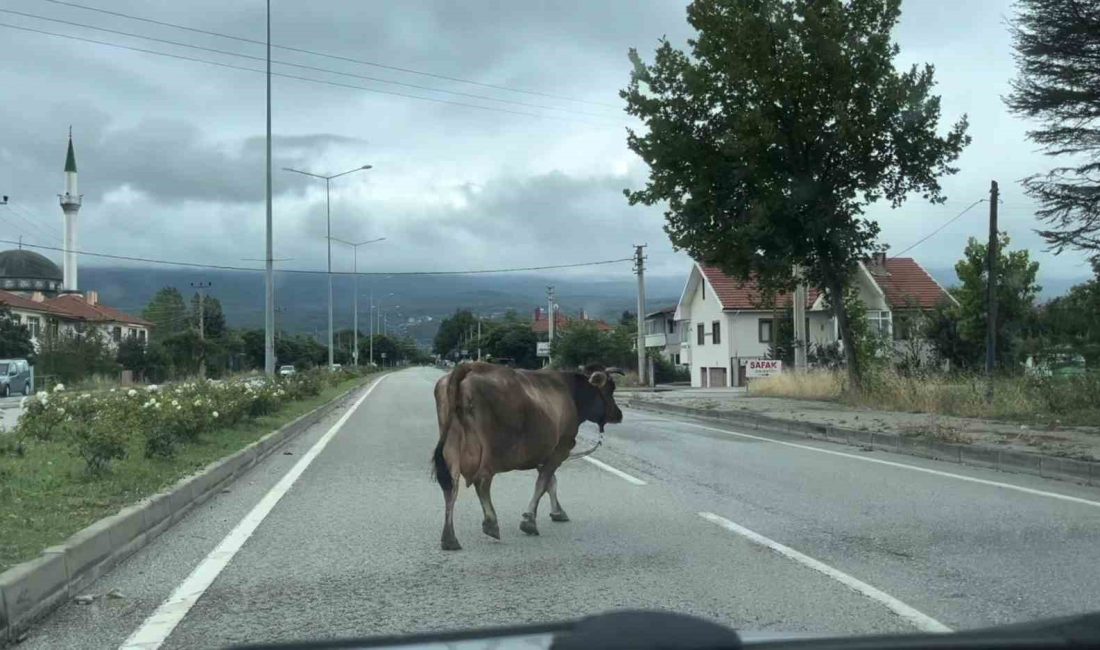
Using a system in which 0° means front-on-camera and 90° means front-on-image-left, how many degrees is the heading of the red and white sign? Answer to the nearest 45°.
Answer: approximately 0°

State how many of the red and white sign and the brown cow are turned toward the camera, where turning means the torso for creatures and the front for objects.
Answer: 1

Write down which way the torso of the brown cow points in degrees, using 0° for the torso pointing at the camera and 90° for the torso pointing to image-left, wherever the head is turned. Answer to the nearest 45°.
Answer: approximately 225°

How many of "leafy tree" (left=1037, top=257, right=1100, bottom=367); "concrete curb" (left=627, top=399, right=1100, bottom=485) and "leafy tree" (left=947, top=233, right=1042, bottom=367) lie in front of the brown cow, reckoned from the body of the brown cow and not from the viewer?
3

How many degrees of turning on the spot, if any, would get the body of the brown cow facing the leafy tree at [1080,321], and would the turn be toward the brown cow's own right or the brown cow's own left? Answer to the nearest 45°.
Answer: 0° — it already faces it

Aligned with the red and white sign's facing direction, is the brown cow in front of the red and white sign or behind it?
in front

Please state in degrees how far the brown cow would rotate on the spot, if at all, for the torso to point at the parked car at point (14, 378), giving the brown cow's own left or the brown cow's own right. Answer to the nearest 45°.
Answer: approximately 90° to the brown cow's own left

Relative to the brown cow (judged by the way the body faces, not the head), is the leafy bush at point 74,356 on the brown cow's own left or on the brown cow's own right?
on the brown cow's own left

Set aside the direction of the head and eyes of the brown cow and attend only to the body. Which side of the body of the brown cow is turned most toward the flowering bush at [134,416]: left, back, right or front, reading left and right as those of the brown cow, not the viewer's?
left

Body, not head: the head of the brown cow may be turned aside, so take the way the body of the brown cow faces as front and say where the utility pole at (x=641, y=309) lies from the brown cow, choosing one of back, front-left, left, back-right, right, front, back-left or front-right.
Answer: front-left
